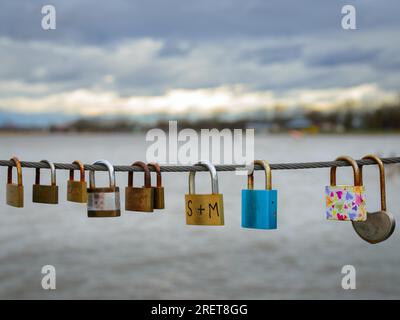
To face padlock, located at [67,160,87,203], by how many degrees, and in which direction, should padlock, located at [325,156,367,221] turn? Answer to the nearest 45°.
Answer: approximately 90° to its right

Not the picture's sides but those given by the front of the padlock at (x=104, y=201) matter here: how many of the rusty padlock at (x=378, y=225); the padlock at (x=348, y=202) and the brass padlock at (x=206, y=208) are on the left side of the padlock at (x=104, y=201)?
3

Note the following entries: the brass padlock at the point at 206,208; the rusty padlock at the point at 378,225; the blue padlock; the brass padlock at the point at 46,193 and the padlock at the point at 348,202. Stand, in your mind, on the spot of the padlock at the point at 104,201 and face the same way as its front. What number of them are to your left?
4

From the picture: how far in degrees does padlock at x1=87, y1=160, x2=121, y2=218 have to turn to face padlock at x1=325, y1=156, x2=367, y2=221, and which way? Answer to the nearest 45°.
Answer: approximately 90° to its left

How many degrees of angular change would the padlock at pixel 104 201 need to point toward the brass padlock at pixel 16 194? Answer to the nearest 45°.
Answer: approximately 135° to its right

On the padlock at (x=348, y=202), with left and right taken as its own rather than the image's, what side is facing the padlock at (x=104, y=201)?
right

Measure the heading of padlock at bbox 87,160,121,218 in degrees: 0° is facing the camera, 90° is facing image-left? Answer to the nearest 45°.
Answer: approximately 0°

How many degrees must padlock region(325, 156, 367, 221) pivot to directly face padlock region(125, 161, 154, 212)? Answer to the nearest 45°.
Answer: approximately 90° to its right

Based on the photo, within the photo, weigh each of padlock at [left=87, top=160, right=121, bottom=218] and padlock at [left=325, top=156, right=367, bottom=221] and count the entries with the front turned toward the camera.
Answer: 2
